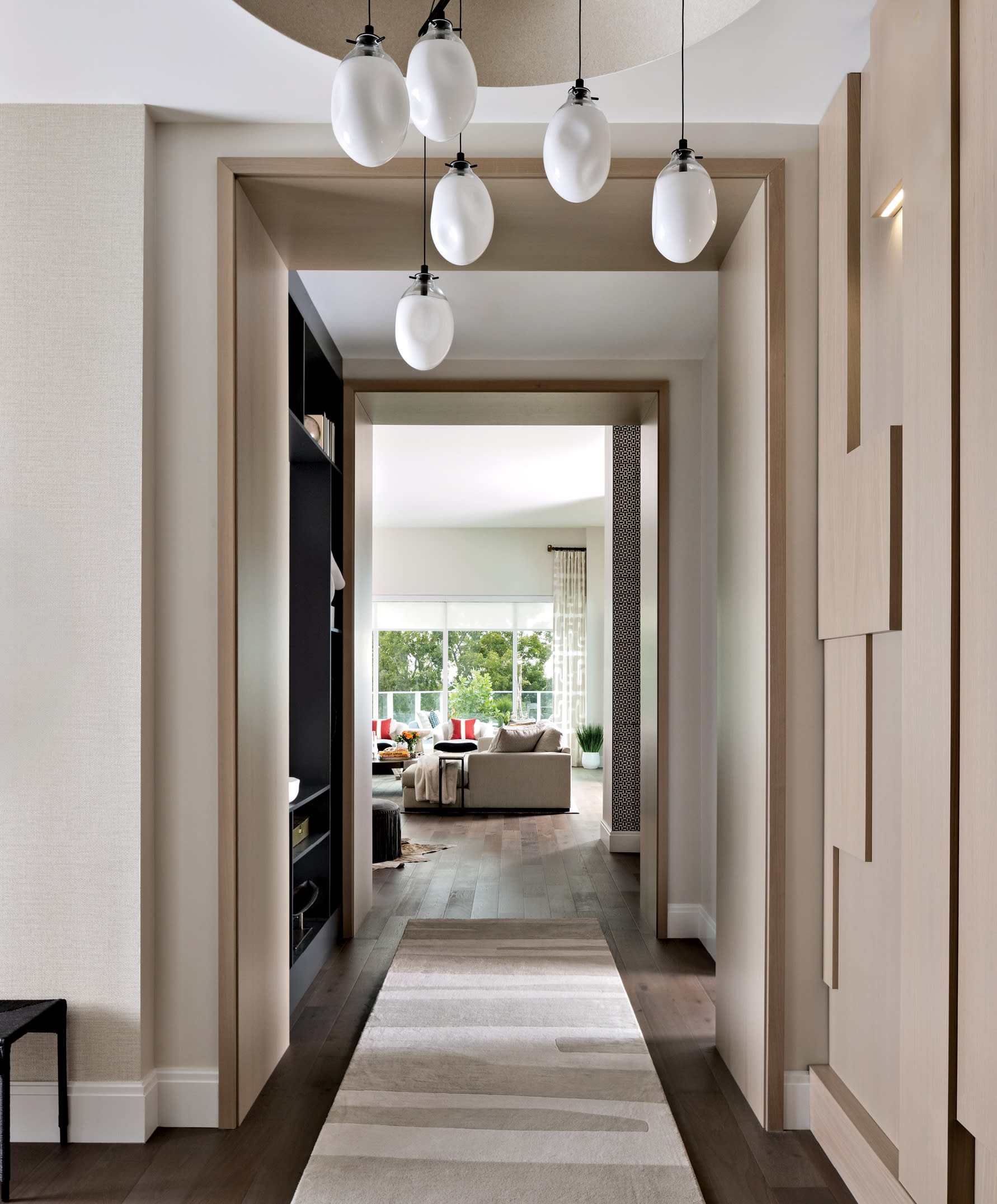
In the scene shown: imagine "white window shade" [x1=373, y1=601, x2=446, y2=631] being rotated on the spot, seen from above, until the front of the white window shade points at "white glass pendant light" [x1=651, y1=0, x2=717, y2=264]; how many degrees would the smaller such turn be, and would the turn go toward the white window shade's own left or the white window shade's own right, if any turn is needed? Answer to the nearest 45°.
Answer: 0° — it already faces it

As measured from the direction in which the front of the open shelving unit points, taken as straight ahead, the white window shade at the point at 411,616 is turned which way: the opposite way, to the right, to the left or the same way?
to the right

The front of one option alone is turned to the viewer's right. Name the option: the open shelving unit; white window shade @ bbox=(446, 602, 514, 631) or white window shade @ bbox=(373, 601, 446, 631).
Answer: the open shelving unit

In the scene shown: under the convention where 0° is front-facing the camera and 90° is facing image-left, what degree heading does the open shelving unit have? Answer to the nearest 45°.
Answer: approximately 270°

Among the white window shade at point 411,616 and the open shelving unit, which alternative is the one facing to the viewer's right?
the open shelving unit

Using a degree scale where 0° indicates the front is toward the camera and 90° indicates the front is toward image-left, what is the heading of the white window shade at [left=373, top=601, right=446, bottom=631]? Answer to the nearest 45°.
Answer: approximately 0°

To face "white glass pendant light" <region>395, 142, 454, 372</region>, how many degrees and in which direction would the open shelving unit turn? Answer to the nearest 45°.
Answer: approximately 90° to its right

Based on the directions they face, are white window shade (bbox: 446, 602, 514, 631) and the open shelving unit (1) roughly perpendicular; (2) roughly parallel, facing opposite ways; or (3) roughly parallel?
roughly perpendicular
